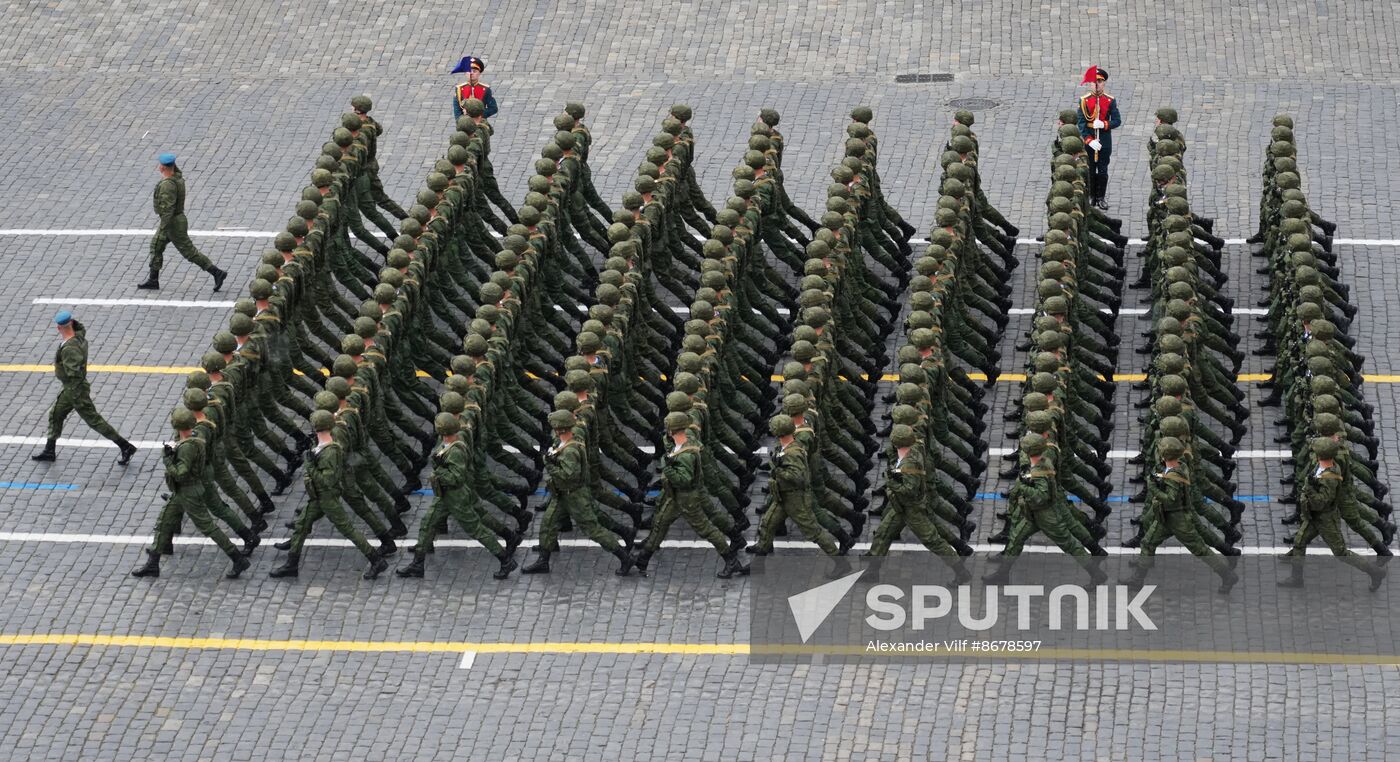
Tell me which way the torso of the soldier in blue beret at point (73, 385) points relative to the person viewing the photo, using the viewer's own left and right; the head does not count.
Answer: facing to the left of the viewer

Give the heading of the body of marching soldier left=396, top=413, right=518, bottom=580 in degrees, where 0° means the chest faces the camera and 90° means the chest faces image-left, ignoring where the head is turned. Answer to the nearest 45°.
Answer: approximately 90°

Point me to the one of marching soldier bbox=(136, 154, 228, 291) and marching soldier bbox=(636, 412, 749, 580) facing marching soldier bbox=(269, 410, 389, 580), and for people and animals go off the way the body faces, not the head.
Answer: marching soldier bbox=(636, 412, 749, 580)

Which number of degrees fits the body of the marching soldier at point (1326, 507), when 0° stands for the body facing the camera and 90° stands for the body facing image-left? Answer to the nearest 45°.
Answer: approximately 90°

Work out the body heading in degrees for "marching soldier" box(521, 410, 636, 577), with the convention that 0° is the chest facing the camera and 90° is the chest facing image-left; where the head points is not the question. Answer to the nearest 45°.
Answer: approximately 90°

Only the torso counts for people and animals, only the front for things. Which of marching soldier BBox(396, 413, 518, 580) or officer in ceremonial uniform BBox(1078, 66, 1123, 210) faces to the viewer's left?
the marching soldier
